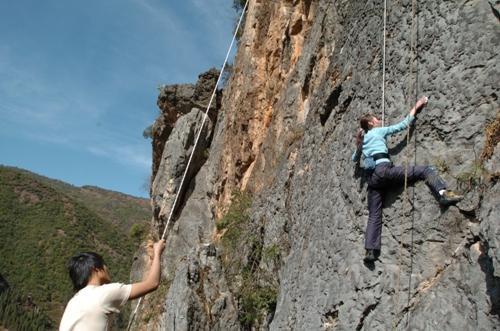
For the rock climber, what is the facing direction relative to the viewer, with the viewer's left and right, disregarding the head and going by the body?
facing away from the viewer and to the right of the viewer
